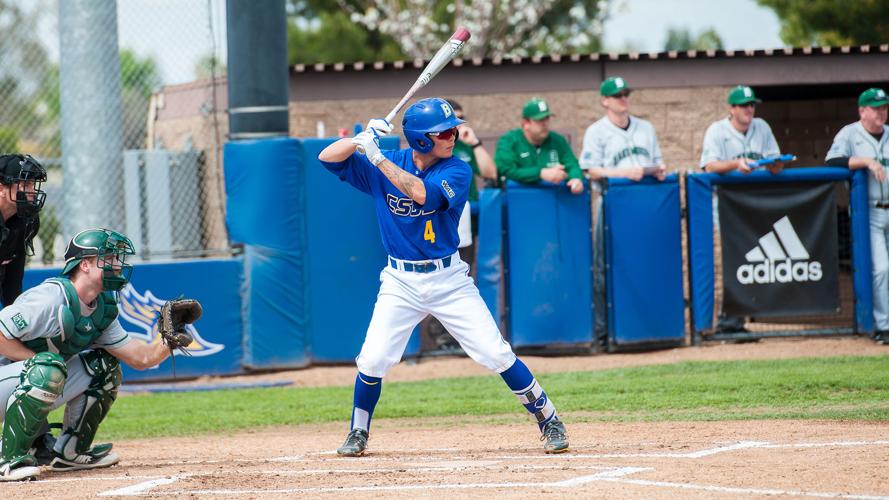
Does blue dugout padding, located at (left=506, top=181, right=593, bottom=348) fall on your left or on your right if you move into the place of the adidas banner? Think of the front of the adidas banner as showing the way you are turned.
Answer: on your right

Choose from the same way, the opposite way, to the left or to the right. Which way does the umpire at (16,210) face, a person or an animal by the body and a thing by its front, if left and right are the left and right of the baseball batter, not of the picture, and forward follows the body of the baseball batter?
to the left

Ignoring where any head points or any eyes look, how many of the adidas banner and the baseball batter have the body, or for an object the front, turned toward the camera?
2

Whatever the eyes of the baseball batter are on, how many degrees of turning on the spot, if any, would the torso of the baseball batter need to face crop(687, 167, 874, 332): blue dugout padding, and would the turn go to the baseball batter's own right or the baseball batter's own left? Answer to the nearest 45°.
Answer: approximately 135° to the baseball batter's own left

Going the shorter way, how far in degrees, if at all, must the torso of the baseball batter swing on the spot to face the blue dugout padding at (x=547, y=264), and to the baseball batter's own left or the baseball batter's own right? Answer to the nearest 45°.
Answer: approximately 180°

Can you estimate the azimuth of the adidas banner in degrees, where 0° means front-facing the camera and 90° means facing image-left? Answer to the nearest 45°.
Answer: approximately 0°

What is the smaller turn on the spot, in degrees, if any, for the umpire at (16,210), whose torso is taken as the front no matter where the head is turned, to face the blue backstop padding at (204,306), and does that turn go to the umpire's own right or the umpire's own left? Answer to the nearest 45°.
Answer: approximately 45° to the umpire's own left

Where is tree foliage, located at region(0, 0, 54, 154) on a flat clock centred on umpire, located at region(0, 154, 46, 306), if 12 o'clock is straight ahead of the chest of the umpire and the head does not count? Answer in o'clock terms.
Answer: The tree foliage is roughly at 9 o'clock from the umpire.

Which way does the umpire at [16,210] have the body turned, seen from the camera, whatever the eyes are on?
to the viewer's right

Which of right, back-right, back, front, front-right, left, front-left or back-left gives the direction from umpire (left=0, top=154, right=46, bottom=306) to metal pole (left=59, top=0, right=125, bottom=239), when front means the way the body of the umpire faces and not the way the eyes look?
left

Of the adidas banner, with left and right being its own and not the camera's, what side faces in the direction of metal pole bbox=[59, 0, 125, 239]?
right

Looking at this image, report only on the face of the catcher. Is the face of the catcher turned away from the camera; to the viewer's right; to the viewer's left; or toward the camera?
to the viewer's right
